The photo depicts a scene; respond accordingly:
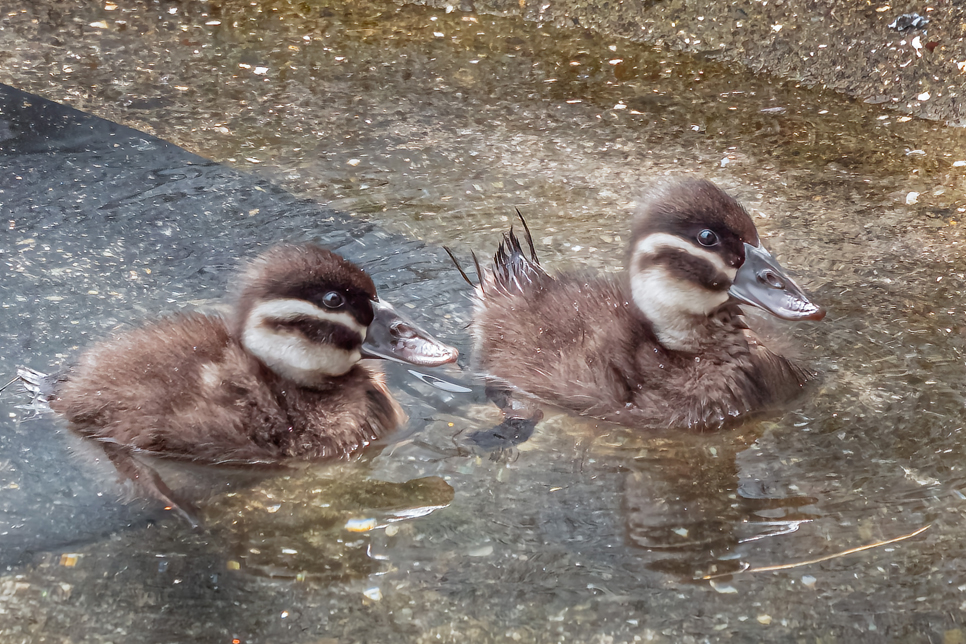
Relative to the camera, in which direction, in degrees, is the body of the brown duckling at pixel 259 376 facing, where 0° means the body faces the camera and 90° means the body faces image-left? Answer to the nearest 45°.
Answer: approximately 270°

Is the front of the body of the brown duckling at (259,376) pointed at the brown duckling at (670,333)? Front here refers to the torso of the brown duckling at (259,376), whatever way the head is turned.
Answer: yes

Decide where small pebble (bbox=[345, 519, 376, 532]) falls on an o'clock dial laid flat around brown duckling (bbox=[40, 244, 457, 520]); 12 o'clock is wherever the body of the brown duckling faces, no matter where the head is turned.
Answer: The small pebble is roughly at 2 o'clock from the brown duckling.

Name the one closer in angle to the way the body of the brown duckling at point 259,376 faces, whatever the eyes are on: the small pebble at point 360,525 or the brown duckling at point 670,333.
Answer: the brown duckling
